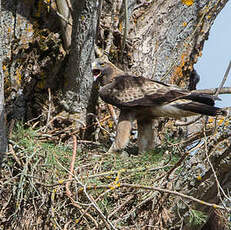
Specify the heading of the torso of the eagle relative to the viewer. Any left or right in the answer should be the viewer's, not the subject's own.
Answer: facing to the left of the viewer

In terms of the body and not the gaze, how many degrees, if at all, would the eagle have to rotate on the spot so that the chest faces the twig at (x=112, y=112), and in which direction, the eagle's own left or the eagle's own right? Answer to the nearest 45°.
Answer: approximately 45° to the eagle's own right

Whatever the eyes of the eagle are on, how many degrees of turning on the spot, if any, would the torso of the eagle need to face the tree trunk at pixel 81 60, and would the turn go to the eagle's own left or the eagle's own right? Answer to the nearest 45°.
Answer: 0° — it already faces it
